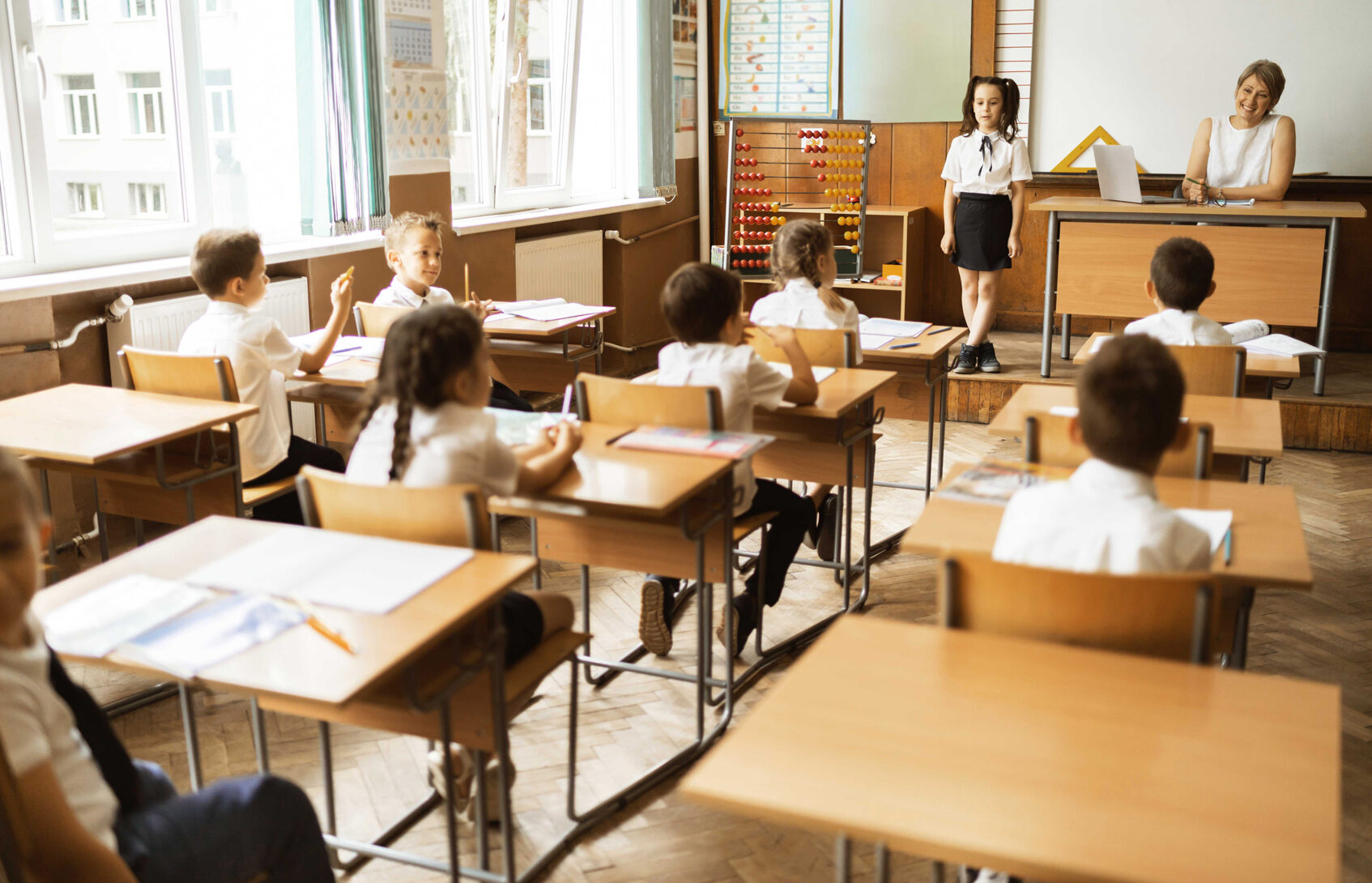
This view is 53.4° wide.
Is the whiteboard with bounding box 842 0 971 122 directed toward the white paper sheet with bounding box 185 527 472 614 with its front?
yes

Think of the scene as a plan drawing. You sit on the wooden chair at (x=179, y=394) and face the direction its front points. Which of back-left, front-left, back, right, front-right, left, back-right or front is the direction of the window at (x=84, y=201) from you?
front-left

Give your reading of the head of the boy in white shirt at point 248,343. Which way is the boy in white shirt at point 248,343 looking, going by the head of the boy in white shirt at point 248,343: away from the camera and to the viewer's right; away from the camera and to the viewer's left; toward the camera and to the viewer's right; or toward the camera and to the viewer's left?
away from the camera and to the viewer's right

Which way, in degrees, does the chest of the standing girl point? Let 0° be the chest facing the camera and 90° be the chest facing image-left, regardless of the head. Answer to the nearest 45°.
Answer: approximately 0°

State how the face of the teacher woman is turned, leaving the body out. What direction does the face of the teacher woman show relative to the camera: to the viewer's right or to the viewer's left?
to the viewer's left

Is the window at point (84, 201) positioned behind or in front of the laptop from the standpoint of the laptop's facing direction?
behind

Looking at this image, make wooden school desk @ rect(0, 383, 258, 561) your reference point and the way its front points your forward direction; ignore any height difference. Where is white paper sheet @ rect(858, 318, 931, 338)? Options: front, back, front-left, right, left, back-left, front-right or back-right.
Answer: back-left

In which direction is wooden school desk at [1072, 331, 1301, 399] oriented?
toward the camera

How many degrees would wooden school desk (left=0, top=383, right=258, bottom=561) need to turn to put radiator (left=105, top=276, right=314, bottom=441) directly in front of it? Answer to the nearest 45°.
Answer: approximately 135° to its right

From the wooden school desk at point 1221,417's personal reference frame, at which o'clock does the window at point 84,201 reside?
The window is roughly at 3 o'clock from the wooden school desk.

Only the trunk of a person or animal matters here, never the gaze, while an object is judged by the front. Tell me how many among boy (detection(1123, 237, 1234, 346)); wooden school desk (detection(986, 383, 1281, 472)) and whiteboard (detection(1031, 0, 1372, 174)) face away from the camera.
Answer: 1

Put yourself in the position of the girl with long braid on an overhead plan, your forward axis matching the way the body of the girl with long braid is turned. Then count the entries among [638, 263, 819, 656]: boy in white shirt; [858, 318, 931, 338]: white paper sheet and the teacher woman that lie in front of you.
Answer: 3

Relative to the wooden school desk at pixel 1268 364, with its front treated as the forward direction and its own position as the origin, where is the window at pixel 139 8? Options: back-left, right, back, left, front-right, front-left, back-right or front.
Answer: right

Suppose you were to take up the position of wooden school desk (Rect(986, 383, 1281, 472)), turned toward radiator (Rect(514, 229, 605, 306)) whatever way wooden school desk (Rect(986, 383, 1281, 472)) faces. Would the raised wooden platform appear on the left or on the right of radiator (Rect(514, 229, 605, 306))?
right

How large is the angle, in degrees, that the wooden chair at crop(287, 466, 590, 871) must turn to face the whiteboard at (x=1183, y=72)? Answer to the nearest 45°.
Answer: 0° — it already faces it

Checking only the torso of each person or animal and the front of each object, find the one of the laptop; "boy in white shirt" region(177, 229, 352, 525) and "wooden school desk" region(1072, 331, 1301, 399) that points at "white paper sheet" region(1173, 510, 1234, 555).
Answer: the wooden school desk

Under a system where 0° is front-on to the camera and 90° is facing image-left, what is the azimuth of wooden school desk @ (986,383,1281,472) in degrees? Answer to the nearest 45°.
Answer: approximately 0°

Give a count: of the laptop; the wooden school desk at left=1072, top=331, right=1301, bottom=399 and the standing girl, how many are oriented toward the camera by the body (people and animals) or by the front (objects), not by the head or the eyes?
2

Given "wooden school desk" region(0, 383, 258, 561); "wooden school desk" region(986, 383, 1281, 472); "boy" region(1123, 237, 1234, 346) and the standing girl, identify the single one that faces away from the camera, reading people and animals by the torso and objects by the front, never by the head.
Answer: the boy

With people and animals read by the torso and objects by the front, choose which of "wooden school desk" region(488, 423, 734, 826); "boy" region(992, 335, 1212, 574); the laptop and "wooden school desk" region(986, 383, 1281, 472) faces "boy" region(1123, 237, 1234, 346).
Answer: "boy" region(992, 335, 1212, 574)
